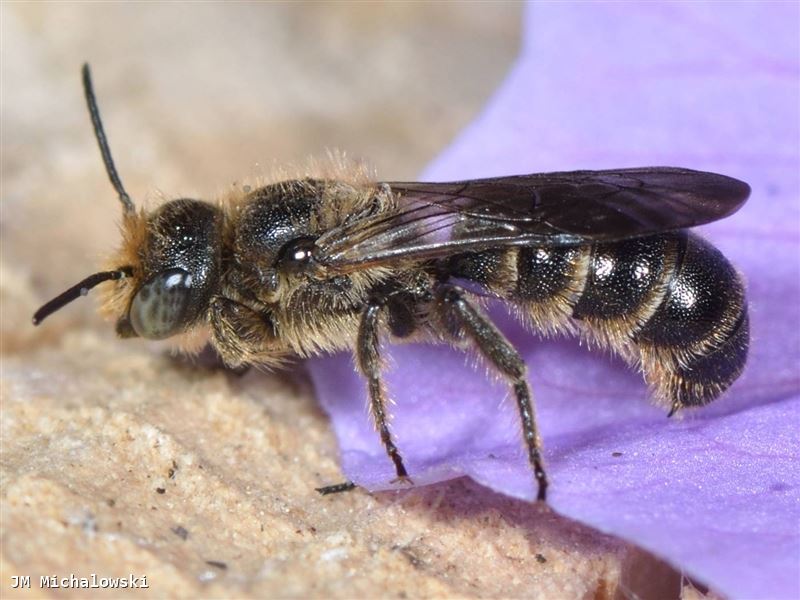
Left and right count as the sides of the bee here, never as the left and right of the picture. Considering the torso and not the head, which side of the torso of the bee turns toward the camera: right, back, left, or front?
left
